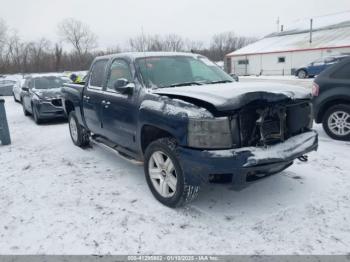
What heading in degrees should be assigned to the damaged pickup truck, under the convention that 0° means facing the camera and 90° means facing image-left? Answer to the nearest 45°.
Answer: approximately 315°

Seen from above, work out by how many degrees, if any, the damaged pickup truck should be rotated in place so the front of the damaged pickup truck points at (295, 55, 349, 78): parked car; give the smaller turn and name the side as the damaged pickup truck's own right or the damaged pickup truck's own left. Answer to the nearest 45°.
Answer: approximately 90° to the damaged pickup truck's own left

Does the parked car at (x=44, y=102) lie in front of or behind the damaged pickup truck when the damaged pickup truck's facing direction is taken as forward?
behind

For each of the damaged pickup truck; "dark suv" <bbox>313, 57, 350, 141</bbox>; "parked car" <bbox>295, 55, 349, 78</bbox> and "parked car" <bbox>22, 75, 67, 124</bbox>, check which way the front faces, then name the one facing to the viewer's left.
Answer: "parked car" <bbox>295, 55, 349, 78</bbox>

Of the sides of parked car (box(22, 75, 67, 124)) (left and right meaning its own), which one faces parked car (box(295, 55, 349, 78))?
left

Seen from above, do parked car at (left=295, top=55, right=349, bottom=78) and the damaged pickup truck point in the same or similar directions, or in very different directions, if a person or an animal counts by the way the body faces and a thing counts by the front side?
very different directions

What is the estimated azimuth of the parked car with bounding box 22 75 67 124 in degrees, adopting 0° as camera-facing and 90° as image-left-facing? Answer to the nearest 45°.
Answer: approximately 315°

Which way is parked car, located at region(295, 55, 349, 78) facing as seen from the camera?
to the viewer's left
